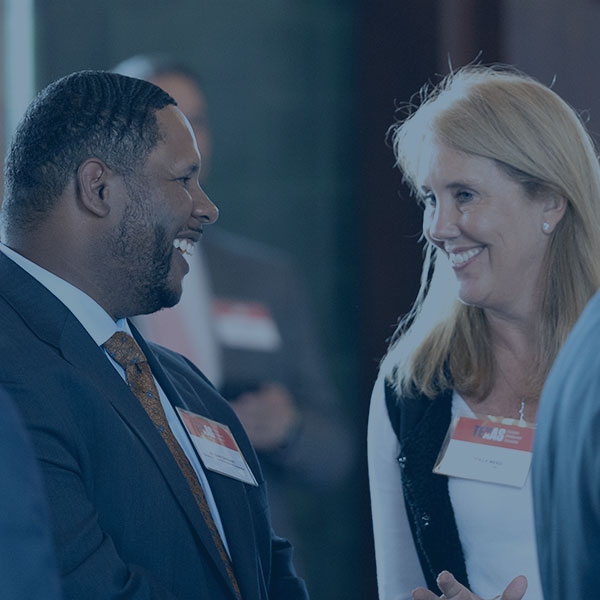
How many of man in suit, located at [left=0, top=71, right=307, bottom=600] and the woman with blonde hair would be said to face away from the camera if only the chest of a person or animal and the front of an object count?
0

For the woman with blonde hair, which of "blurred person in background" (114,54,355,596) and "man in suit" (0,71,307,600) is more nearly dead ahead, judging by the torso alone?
the man in suit

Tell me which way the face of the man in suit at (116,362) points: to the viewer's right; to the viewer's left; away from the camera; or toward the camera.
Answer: to the viewer's right

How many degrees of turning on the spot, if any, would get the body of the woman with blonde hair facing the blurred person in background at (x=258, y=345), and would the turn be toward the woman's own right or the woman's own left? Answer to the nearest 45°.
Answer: approximately 90° to the woman's own right

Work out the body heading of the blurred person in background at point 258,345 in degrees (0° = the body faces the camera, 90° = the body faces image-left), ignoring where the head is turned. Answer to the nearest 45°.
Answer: approximately 0°

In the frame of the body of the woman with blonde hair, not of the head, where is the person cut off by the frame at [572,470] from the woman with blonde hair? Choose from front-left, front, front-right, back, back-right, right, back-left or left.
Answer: front-left

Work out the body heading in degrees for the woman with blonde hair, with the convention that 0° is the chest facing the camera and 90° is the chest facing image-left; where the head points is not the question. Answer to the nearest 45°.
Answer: approximately 45°

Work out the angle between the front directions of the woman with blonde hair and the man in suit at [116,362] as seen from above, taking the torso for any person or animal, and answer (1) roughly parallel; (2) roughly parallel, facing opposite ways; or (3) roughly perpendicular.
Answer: roughly perpendicular

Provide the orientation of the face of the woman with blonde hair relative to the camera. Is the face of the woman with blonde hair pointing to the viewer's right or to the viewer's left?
to the viewer's left

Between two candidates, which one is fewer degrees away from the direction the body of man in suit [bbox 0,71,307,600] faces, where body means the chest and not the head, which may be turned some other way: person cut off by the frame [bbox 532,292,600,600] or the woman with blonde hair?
the person cut off by the frame

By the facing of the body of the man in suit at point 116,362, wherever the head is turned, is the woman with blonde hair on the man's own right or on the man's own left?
on the man's own left

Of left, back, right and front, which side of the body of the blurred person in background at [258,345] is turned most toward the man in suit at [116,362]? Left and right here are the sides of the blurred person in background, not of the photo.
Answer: front

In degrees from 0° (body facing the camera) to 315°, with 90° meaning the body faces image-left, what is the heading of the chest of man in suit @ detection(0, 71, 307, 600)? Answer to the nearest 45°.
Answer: approximately 315°

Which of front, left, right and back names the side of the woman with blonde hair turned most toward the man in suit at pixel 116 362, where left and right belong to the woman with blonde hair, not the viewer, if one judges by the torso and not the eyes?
right

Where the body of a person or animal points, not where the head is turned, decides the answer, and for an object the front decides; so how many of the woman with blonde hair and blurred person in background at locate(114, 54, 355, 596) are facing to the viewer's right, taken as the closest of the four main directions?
0
